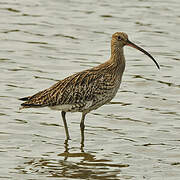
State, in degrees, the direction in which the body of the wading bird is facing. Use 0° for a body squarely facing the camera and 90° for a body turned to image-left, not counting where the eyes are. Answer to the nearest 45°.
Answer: approximately 270°
